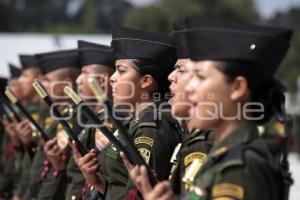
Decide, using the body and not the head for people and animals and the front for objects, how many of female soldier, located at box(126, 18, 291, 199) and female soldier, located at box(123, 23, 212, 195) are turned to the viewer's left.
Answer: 2

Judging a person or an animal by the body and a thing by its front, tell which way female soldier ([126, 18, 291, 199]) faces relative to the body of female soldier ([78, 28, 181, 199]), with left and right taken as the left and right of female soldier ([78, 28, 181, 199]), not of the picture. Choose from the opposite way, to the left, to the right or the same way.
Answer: the same way

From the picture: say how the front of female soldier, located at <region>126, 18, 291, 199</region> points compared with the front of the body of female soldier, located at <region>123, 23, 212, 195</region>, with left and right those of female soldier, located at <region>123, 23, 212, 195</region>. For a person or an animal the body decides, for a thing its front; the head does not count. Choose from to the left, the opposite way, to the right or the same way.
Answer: the same way

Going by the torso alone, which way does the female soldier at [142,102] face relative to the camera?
to the viewer's left

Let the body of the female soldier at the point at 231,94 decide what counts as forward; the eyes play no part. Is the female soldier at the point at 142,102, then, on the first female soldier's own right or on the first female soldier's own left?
on the first female soldier's own right

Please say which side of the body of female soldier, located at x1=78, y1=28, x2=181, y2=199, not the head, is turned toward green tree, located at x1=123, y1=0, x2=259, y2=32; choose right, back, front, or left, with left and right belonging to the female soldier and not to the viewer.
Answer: right

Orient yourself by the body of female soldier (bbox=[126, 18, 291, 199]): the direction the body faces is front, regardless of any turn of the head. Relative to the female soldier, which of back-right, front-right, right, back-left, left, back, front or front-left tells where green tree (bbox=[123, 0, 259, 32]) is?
right

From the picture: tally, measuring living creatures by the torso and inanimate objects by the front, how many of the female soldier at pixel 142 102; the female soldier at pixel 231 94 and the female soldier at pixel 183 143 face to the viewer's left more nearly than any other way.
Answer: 3

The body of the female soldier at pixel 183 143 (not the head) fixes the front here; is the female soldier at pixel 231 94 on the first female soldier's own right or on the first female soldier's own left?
on the first female soldier's own left

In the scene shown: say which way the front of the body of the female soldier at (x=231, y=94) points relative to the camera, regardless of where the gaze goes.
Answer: to the viewer's left

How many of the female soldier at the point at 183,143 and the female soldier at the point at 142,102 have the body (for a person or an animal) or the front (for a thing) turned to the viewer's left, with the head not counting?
2

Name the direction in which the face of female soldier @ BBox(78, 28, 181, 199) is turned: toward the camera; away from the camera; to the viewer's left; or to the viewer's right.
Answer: to the viewer's left

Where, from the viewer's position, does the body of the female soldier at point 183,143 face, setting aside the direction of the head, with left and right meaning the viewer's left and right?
facing to the left of the viewer

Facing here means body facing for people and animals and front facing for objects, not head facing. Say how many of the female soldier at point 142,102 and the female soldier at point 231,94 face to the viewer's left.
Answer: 2
